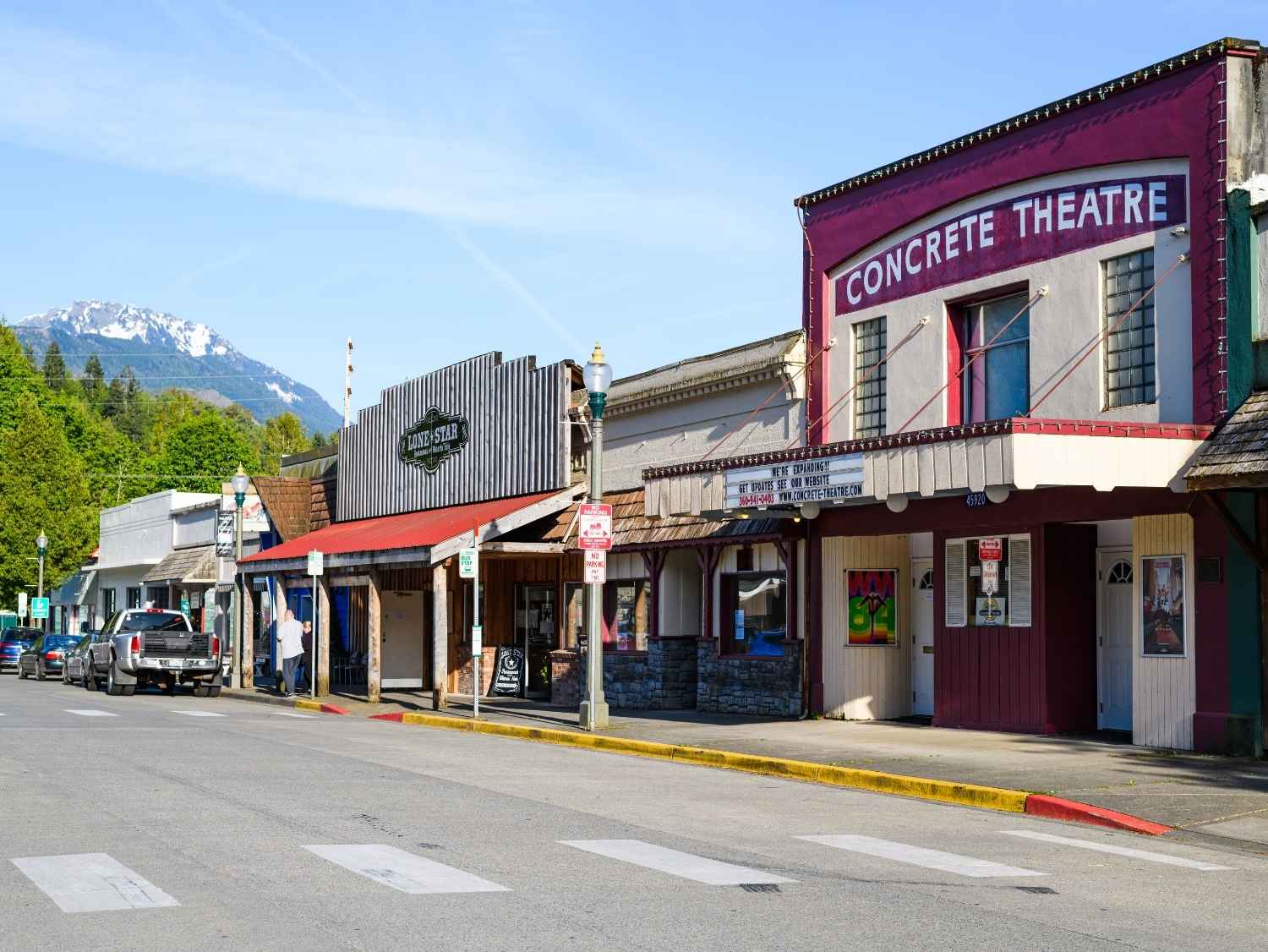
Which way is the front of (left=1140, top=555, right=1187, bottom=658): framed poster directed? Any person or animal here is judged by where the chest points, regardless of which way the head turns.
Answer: toward the camera

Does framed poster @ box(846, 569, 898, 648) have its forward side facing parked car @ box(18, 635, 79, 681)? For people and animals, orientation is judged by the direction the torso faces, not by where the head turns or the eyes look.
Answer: no

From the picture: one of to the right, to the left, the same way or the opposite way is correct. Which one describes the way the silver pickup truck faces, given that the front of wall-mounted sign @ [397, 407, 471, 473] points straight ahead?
to the right

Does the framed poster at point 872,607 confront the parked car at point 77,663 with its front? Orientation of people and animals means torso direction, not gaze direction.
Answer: no

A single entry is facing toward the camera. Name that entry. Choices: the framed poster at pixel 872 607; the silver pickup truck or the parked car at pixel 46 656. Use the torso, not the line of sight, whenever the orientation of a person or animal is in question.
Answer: the framed poster

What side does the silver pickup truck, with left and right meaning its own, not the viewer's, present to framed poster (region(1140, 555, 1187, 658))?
back

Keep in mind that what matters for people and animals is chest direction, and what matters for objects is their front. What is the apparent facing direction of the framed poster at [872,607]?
toward the camera

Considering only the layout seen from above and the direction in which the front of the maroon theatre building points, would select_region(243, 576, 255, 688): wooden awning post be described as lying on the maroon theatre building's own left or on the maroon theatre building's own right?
on the maroon theatre building's own right

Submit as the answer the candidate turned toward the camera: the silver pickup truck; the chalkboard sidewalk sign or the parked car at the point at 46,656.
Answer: the chalkboard sidewalk sign

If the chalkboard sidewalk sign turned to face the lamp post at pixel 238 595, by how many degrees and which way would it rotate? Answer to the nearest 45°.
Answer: approximately 135° to its right

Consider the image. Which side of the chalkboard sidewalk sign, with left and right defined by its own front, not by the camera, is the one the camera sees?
front

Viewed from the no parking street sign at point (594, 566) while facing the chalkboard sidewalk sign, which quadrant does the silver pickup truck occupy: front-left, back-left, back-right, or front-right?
front-left

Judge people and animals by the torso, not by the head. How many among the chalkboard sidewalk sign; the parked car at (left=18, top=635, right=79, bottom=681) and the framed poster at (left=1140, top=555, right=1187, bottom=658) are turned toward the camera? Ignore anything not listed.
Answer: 2

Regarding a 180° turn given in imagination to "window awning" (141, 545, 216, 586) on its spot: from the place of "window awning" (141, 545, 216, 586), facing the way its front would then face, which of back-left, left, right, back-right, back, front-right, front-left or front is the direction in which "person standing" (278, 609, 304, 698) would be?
back-right

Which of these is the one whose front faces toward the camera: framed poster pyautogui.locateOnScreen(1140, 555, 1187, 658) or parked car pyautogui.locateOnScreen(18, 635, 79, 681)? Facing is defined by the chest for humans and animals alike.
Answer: the framed poster

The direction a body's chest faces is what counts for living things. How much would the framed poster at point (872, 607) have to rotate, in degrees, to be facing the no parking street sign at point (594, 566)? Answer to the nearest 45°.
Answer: approximately 45° to its right

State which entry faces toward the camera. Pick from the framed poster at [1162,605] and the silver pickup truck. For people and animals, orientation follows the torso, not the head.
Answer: the framed poster
